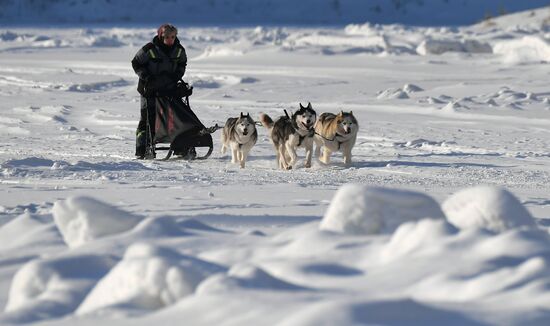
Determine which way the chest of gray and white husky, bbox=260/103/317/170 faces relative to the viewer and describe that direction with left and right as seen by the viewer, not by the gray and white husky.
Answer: facing the viewer and to the right of the viewer

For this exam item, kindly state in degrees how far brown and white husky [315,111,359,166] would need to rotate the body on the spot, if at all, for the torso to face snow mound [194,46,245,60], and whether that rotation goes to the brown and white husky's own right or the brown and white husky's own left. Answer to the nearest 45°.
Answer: approximately 135° to the brown and white husky's own left

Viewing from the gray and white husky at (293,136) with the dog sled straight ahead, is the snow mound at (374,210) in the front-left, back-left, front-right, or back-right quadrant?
back-left

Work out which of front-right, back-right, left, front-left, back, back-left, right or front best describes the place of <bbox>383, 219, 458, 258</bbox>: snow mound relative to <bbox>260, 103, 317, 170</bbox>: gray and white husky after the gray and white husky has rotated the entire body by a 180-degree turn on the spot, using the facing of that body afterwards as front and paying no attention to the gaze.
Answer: back-left

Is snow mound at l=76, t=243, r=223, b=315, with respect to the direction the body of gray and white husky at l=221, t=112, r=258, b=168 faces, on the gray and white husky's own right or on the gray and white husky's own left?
on the gray and white husky's own right

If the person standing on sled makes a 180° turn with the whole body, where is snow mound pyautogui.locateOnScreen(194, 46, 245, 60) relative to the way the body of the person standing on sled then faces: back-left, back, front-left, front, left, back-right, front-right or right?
front-right

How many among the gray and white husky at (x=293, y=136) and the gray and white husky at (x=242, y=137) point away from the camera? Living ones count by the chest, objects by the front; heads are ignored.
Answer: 0

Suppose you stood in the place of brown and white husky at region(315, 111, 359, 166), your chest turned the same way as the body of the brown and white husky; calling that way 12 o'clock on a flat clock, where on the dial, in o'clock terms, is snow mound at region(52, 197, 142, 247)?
The snow mound is roughly at 2 o'clock from the brown and white husky.

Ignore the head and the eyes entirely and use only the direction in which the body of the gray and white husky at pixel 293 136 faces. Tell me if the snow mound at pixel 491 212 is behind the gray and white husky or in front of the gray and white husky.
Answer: in front

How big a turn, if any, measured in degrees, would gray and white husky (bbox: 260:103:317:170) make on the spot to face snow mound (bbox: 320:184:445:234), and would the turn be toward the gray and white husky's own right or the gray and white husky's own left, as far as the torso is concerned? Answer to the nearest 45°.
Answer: approximately 45° to the gray and white husky's own right

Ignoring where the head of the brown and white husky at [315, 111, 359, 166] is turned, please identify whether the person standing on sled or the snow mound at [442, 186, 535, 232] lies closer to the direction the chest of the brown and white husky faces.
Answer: the snow mound
